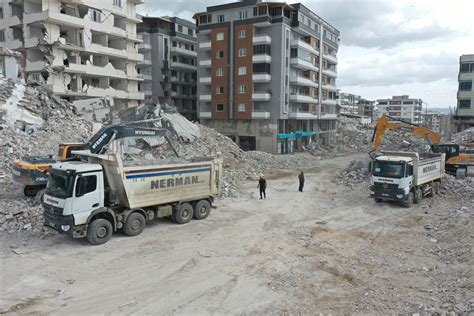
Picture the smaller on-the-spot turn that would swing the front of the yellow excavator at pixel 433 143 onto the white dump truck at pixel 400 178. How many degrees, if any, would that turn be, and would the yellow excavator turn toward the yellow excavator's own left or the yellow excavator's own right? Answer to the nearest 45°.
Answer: approximately 90° to the yellow excavator's own left

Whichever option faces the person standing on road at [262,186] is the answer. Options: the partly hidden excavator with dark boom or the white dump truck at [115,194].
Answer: the partly hidden excavator with dark boom

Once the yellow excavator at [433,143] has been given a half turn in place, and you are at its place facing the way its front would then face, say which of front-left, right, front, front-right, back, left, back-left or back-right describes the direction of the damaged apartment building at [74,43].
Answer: back

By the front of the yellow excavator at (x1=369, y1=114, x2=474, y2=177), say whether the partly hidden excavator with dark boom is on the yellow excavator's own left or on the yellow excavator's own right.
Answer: on the yellow excavator's own left

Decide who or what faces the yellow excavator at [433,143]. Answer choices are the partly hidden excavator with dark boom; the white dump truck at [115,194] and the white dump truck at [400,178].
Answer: the partly hidden excavator with dark boom

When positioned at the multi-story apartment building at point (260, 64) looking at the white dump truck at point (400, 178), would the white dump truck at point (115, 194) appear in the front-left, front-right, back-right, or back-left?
front-right

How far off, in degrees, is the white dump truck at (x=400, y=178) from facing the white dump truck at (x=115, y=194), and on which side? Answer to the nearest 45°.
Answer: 0° — it already faces it

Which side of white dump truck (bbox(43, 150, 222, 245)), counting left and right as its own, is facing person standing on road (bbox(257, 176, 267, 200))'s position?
back

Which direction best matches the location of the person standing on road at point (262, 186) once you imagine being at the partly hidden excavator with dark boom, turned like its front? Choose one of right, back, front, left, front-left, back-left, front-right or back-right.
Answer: front

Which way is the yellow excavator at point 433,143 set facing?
to the viewer's left

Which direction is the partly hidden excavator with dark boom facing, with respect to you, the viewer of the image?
facing to the right of the viewer

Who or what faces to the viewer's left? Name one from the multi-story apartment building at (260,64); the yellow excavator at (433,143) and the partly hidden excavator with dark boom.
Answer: the yellow excavator

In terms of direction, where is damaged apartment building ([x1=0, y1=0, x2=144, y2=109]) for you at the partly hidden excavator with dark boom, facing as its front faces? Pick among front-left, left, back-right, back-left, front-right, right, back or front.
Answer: left

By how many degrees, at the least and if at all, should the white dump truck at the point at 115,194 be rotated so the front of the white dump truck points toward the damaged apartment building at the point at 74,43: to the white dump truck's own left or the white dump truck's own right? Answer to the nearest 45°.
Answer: approximately 135° to the white dump truck's own right

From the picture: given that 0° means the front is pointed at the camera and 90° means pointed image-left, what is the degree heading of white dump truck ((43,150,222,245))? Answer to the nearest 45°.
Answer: approximately 45°

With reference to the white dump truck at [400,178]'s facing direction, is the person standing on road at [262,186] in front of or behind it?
in front

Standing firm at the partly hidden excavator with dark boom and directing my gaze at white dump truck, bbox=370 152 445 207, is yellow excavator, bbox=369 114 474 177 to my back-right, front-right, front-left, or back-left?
front-left

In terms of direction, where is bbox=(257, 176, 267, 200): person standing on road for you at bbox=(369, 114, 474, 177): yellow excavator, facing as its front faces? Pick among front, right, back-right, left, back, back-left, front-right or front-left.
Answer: front-left

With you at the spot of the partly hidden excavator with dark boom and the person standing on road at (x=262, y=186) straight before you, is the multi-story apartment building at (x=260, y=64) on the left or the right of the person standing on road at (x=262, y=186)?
left

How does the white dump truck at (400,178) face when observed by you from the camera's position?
facing the viewer and to the left of the viewer
